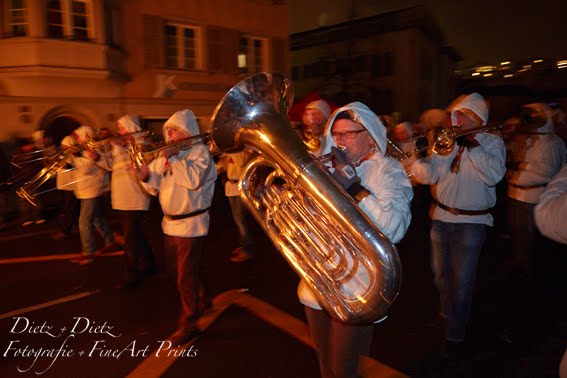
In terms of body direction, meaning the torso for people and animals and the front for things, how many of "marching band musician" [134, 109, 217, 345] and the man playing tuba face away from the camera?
0

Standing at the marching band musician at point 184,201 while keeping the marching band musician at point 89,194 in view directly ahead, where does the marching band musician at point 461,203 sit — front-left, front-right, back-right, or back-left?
back-right

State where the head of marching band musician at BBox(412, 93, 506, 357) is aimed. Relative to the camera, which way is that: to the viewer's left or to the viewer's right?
to the viewer's left

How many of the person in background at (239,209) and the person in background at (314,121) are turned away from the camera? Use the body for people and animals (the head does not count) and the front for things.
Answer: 0

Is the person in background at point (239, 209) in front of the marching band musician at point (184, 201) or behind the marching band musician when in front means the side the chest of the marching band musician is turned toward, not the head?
behind

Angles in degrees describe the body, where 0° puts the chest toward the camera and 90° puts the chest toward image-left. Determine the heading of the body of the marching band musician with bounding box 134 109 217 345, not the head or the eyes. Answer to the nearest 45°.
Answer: approximately 45°

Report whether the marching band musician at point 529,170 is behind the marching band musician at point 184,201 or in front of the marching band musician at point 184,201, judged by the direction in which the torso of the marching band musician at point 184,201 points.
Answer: behind

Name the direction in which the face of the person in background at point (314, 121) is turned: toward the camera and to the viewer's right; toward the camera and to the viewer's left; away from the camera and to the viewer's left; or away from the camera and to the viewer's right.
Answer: toward the camera and to the viewer's left

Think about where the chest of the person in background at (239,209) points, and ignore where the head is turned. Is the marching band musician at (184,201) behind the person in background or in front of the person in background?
in front

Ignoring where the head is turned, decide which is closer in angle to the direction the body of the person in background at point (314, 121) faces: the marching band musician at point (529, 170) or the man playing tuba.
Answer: the man playing tuba

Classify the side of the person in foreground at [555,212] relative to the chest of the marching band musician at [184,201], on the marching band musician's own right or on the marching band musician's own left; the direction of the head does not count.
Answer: on the marching band musician's own left

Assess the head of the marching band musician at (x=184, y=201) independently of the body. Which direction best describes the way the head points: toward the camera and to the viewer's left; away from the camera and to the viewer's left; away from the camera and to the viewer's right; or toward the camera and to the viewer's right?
toward the camera and to the viewer's left

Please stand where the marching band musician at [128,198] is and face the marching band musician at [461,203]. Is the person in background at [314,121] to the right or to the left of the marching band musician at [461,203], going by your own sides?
left
